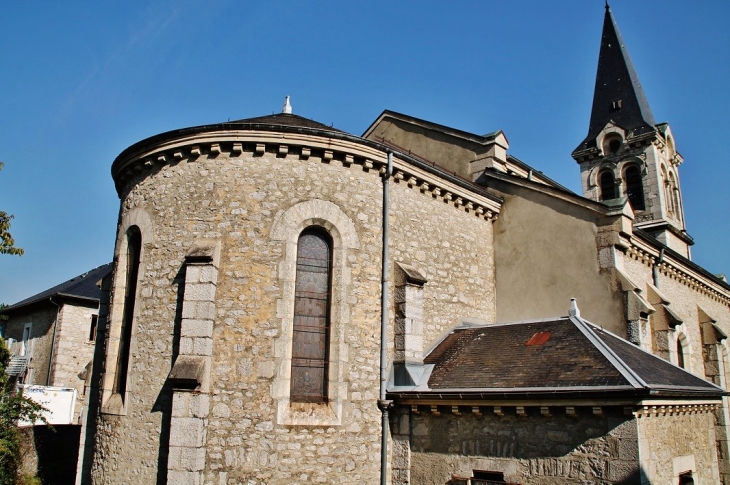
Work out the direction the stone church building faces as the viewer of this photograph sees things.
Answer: facing away from the viewer and to the right of the viewer

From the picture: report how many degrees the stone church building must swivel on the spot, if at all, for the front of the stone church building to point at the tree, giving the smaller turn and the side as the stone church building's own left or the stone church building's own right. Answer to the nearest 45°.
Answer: approximately 135° to the stone church building's own left

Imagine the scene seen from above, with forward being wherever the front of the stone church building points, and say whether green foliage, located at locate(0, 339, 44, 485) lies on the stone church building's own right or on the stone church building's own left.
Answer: on the stone church building's own left
